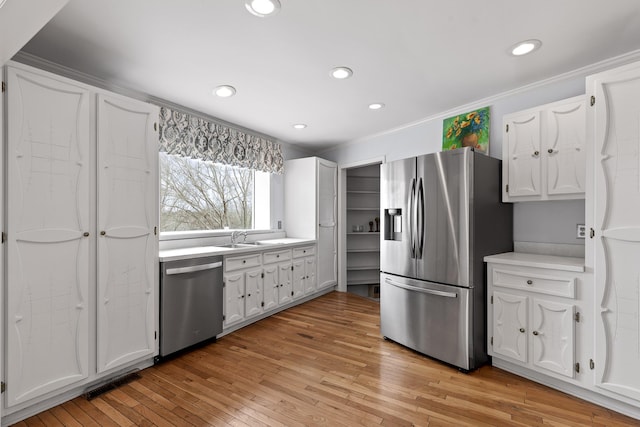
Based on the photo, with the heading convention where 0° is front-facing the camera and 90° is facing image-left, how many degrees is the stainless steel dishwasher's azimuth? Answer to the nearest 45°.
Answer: approximately 315°

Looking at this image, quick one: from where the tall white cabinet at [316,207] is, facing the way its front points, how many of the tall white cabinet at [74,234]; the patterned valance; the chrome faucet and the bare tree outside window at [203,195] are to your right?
4

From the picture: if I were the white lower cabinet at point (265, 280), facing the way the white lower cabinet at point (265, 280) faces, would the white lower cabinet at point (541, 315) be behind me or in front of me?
in front

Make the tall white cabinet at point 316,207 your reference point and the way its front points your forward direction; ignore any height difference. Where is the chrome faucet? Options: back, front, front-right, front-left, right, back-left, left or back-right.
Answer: right

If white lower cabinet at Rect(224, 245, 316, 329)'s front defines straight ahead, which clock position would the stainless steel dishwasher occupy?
The stainless steel dishwasher is roughly at 3 o'clock from the white lower cabinet.

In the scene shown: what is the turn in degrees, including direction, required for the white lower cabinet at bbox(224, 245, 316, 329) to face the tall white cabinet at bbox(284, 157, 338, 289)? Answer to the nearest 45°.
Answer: approximately 90° to its left

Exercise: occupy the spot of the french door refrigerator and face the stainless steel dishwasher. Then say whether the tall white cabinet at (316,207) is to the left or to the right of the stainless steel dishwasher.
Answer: right
